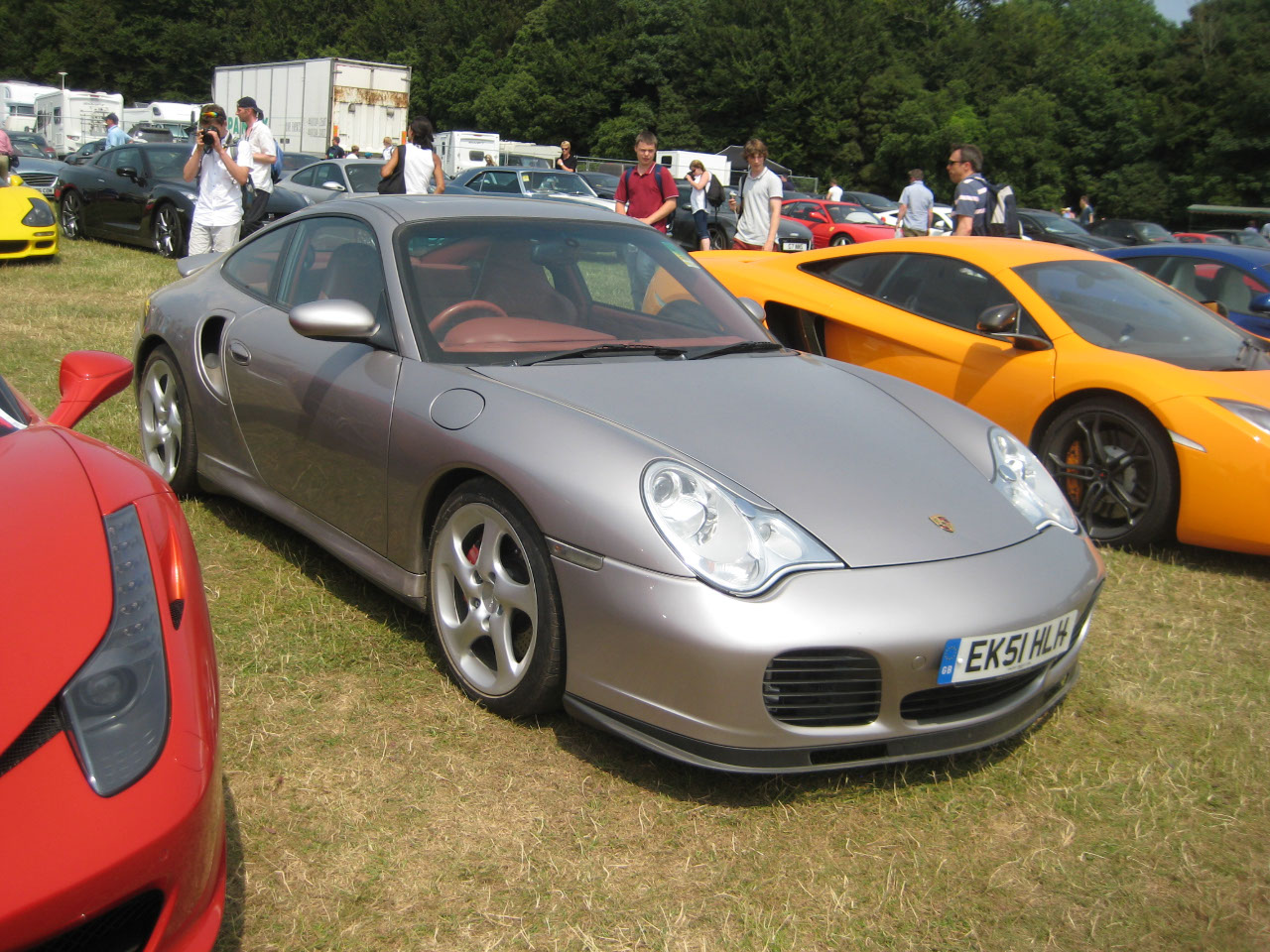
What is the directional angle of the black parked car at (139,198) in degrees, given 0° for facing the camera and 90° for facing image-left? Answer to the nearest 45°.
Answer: approximately 315°

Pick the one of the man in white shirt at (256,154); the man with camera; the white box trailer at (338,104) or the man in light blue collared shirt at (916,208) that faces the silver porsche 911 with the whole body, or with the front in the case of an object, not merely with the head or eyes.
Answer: the man with camera

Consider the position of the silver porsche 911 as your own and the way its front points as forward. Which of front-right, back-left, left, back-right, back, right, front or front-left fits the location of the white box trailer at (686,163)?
back-left

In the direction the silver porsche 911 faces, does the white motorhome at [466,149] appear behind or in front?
behind

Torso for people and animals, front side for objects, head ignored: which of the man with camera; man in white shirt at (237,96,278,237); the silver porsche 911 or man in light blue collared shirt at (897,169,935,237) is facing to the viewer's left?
the man in white shirt

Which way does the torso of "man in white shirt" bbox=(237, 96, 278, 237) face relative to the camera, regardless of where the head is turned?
to the viewer's left

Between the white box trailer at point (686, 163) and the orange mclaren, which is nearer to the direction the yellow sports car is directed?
the orange mclaren

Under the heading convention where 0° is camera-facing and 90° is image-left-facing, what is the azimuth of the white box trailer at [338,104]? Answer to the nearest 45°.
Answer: approximately 135°
